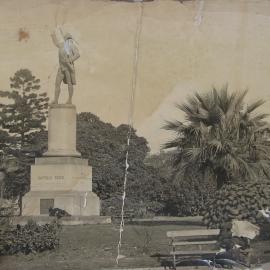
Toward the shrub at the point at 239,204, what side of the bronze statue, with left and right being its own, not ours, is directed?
left
